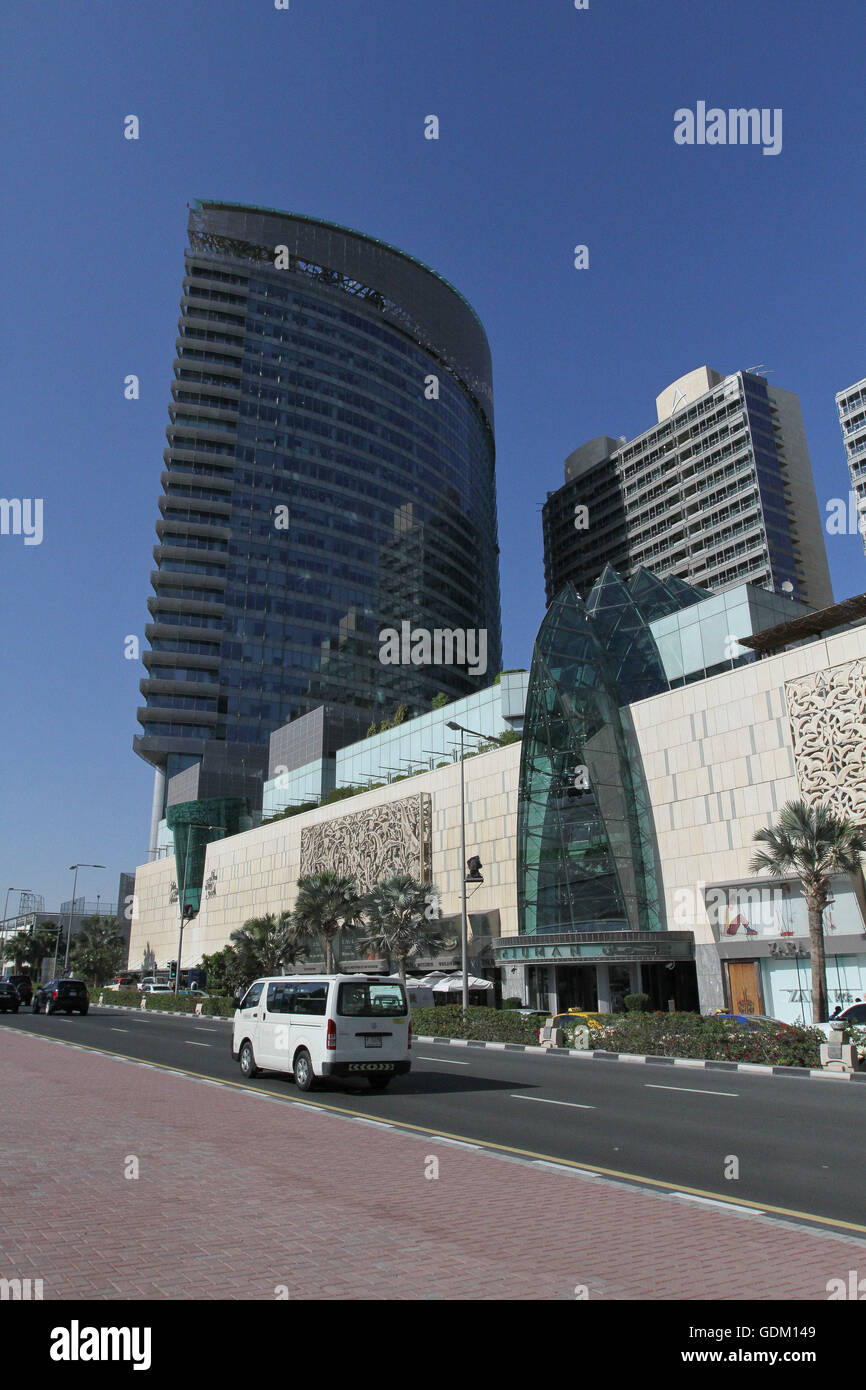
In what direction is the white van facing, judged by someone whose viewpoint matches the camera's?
facing away from the viewer and to the left of the viewer

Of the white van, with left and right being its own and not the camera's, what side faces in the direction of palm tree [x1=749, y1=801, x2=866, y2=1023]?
right

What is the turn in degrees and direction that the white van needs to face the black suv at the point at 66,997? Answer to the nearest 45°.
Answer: approximately 45° to its right

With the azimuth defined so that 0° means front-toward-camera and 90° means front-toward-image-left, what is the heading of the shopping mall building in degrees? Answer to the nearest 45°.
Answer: approximately 45°

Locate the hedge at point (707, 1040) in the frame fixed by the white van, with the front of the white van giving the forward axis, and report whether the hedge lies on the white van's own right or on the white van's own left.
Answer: on the white van's own right

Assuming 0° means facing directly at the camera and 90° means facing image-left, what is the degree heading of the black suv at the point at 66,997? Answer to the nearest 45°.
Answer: approximately 135°

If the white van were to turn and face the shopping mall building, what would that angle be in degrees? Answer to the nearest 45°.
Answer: approximately 90° to its right

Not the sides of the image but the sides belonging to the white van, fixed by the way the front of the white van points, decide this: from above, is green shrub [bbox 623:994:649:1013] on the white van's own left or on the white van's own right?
on the white van's own right

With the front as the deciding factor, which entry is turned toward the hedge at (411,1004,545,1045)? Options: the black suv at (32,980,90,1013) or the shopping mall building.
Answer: the shopping mall building

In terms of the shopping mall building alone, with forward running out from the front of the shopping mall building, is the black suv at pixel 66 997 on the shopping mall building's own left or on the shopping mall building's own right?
on the shopping mall building's own right

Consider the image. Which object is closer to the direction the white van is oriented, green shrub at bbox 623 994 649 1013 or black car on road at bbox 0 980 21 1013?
the black car on road
